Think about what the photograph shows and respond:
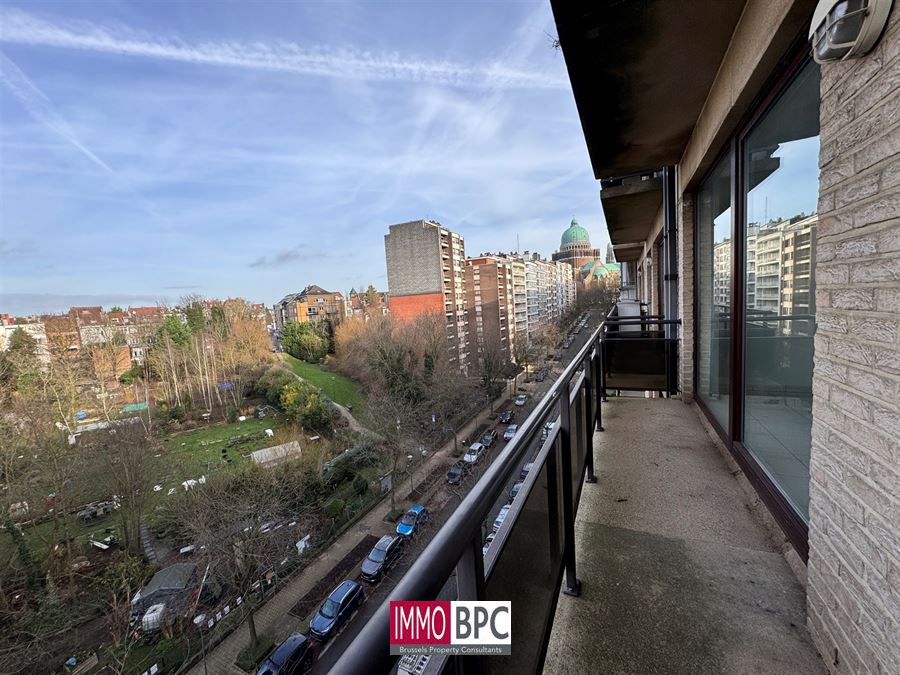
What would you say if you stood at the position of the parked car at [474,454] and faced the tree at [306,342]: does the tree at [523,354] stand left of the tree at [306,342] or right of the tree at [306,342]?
right

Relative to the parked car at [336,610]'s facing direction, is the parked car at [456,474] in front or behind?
behind

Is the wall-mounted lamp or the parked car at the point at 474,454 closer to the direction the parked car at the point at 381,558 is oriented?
the wall-mounted lamp

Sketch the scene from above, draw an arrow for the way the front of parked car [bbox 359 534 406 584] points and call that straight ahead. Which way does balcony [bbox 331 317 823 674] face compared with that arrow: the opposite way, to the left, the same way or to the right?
to the right

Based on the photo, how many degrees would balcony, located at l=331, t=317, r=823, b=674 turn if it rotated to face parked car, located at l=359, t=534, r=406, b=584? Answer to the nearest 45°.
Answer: approximately 45° to its right

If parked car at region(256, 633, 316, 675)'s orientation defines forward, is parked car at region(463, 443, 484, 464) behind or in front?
behind

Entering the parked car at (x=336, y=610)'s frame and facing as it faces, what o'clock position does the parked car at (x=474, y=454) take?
the parked car at (x=474, y=454) is roughly at 6 o'clock from the parked car at (x=336, y=610).

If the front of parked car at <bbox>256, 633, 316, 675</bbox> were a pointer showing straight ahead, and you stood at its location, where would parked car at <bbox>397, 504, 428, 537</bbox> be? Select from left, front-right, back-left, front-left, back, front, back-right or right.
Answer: back

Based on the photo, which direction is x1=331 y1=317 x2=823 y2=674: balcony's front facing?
to the viewer's left
